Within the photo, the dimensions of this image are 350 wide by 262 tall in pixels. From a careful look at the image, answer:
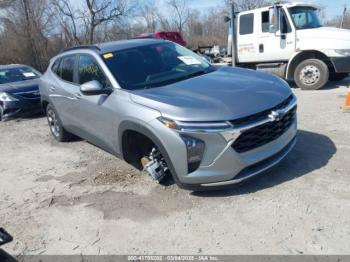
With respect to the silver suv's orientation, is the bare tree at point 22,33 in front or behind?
behind

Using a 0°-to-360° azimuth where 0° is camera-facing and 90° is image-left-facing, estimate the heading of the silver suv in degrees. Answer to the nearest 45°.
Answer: approximately 315°

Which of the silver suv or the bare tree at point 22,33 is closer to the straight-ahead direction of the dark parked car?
the silver suv

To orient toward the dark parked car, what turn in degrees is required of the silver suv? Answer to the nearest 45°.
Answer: approximately 180°

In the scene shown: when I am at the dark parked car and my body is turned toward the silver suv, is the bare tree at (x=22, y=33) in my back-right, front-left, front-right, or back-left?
back-left

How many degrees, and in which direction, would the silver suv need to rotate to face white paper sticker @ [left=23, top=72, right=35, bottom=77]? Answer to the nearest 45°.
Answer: approximately 180°
